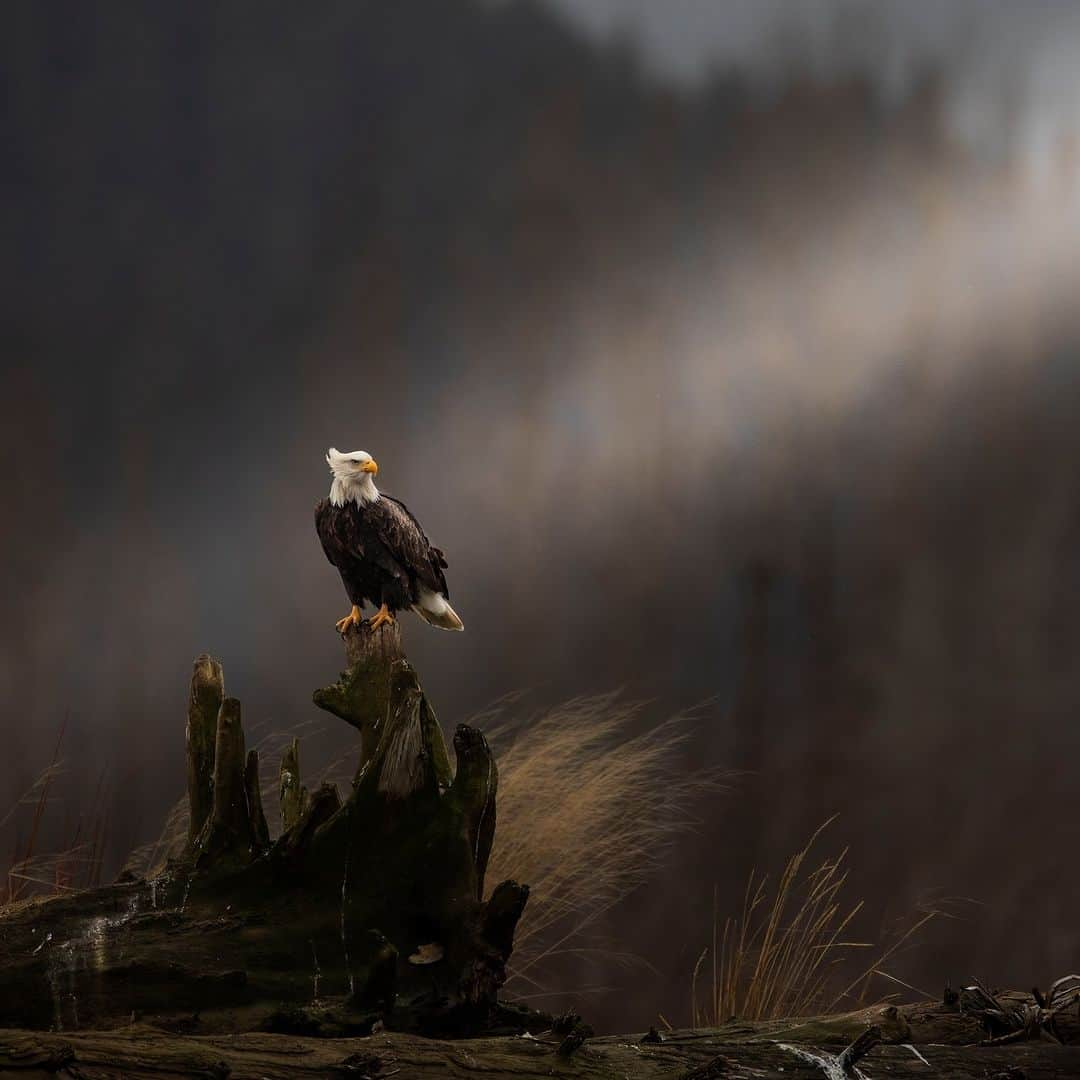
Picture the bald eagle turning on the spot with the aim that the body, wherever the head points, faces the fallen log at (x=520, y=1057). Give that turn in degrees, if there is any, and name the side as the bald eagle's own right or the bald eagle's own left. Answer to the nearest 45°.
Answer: approximately 45° to the bald eagle's own left

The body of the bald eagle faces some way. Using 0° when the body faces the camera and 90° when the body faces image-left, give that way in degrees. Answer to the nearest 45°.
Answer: approximately 45°

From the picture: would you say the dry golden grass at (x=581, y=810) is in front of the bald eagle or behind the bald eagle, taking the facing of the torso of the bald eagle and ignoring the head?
behind
